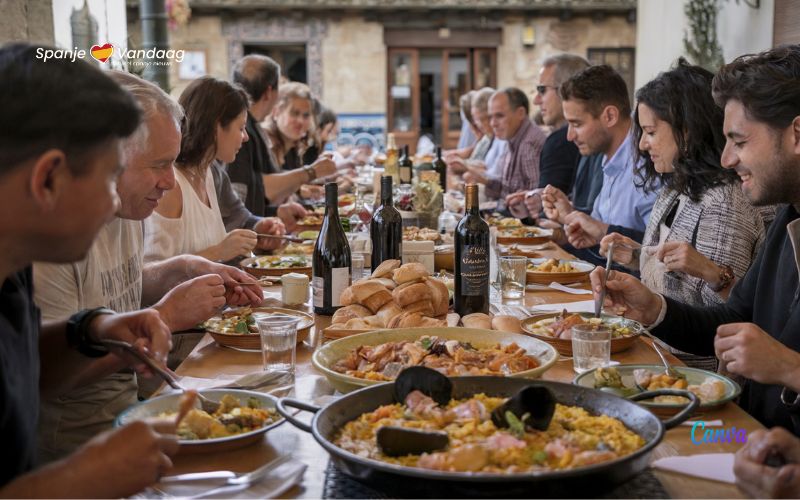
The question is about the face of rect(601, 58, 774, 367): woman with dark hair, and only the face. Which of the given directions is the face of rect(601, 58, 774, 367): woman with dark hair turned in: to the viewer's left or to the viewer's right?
to the viewer's left

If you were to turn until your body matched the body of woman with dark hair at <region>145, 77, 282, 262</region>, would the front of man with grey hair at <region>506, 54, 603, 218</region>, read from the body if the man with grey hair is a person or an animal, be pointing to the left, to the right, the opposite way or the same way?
the opposite way

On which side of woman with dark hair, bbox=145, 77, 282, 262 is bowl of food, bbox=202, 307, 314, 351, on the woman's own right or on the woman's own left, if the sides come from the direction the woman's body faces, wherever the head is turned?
on the woman's own right

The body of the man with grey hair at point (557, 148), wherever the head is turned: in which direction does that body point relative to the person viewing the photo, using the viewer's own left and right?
facing to the left of the viewer

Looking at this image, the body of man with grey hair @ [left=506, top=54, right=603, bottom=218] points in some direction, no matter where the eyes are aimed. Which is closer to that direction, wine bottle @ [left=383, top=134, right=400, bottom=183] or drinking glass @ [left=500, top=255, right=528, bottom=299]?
the wine bottle

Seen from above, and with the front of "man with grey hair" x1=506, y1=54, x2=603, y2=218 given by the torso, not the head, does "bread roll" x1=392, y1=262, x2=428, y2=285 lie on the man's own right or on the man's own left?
on the man's own left

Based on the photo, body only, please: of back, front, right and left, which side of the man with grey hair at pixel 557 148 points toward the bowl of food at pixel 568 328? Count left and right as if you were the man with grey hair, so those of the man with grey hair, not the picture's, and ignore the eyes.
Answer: left

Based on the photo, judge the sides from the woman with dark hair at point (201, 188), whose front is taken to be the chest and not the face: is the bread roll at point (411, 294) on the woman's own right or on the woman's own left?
on the woman's own right

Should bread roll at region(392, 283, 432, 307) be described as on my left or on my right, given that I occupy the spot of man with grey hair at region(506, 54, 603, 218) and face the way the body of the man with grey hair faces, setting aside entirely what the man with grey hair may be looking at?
on my left

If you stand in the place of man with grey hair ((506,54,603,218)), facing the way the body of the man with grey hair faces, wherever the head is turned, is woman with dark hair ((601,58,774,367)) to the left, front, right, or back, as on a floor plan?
left

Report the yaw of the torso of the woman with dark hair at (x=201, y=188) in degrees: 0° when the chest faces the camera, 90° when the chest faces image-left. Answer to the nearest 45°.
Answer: approximately 270°

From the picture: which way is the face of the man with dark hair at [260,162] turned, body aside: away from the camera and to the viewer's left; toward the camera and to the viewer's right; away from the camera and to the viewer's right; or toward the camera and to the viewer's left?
away from the camera and to the viewer's right

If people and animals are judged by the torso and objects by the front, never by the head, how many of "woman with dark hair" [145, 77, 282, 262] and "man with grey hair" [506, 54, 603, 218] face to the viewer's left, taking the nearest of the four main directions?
1

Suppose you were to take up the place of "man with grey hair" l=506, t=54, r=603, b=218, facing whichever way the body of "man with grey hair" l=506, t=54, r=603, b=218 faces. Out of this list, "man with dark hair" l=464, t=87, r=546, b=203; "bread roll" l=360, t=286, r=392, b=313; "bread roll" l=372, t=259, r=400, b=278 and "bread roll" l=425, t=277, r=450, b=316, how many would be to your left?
3
